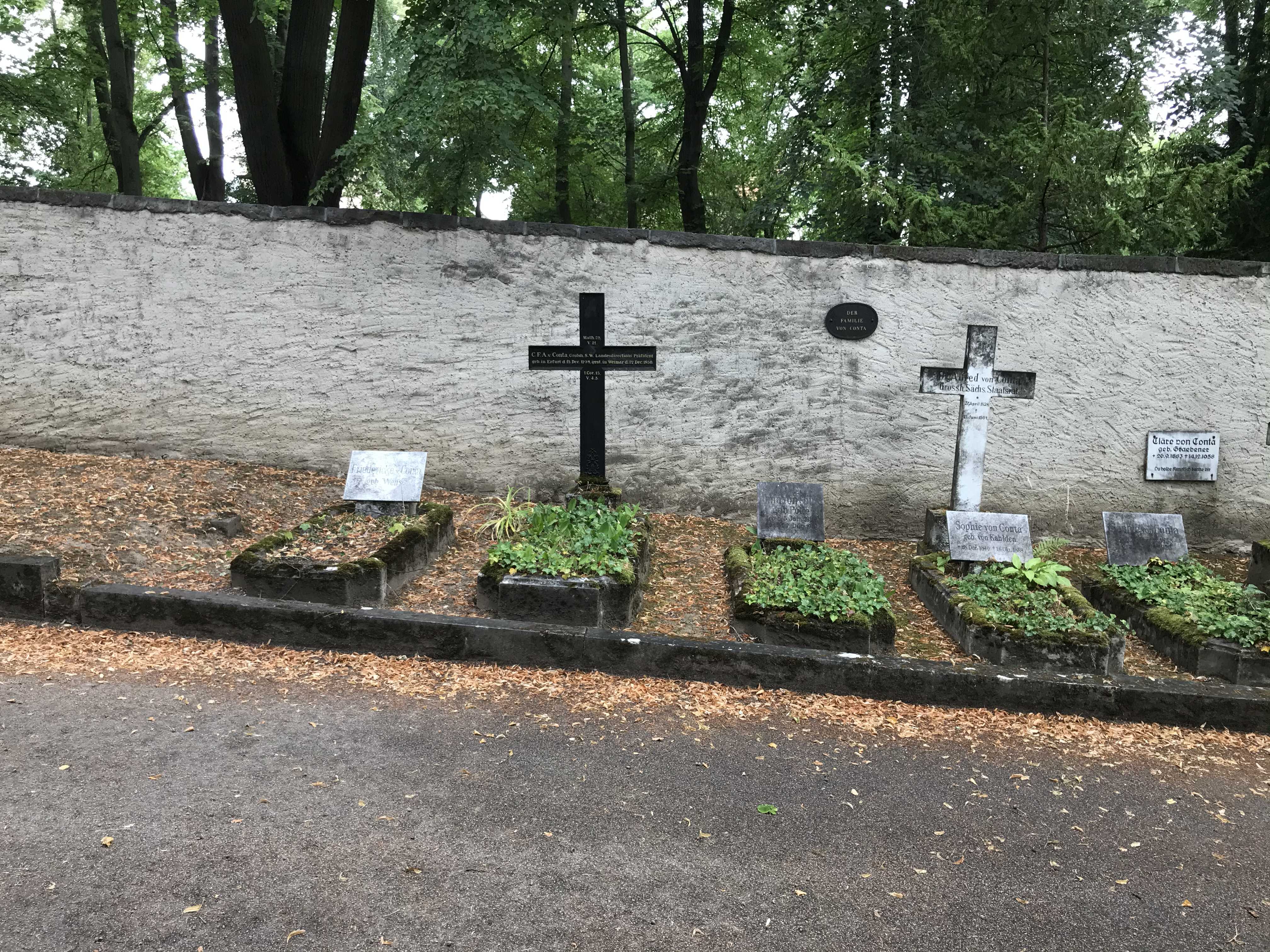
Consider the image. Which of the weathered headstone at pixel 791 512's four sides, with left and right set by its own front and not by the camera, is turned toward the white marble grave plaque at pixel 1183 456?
left

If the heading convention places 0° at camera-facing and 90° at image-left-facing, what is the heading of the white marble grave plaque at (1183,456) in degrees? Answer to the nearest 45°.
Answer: approximately 0°

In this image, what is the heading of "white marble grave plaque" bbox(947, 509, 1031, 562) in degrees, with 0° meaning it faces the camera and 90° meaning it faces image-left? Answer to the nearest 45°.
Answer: approximately 0°

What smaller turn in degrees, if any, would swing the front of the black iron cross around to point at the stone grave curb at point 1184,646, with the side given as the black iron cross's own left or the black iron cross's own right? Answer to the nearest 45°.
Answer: approximately 45° to the black iron cross's own left

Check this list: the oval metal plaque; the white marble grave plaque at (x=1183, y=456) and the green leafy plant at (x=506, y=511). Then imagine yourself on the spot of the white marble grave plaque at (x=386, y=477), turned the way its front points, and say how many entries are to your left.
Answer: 3

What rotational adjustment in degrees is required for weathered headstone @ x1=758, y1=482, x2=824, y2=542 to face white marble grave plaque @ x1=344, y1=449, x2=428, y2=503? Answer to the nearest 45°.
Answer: approximately 90° to its right

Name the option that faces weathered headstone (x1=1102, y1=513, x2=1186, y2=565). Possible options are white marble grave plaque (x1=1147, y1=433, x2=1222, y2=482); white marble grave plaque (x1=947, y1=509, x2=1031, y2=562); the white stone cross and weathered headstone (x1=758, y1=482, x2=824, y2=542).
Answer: white marble grave plaque (x1=1147, y1=433, x2=1222, y2=482)

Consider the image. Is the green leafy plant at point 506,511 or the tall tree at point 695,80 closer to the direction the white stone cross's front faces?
the green leafy plant
